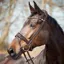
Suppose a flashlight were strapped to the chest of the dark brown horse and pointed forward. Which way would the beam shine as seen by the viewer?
to the viewer's left
